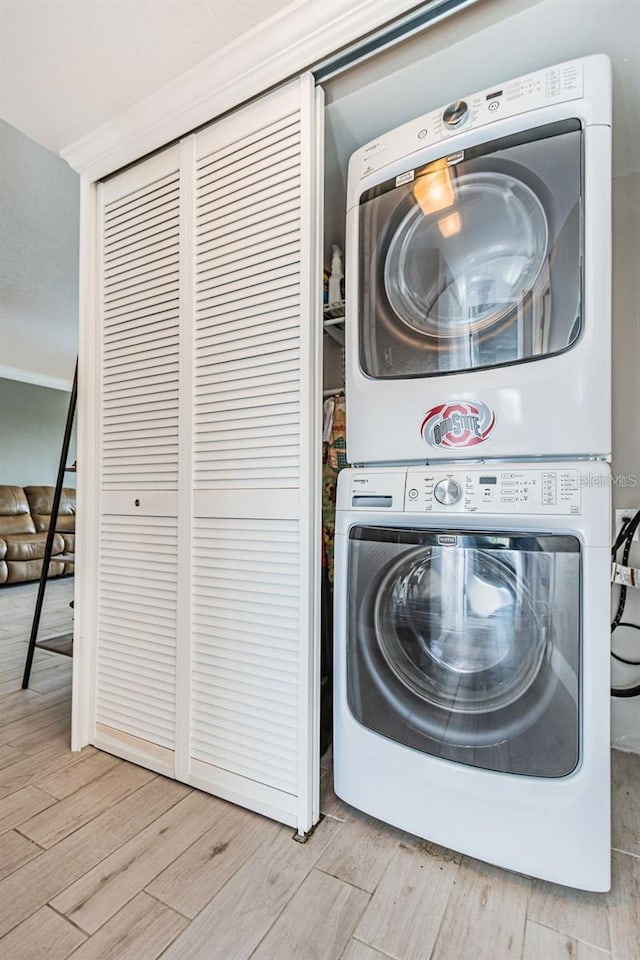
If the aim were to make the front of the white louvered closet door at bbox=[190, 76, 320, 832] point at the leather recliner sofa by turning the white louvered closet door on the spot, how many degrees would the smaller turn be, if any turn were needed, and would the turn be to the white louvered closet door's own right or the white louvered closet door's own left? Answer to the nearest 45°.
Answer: approximately 90° to the white louvered closet door's own right

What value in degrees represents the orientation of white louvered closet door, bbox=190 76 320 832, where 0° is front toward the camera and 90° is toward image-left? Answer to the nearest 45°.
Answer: approximately 45°

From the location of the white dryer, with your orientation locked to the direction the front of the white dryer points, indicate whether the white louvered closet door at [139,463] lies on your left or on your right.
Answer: on your right

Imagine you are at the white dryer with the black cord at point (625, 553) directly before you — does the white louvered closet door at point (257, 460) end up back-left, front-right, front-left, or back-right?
back-left

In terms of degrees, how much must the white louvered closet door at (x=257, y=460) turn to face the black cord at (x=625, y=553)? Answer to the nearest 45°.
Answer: approximately 135° to its left

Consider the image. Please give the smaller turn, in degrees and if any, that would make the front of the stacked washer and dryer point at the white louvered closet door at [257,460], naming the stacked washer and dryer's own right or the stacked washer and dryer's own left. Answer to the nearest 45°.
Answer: approximately 45° to the stacked washer and dryer's own right

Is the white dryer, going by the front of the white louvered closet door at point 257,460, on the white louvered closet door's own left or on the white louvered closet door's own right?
on the white louvered closet door's own left
